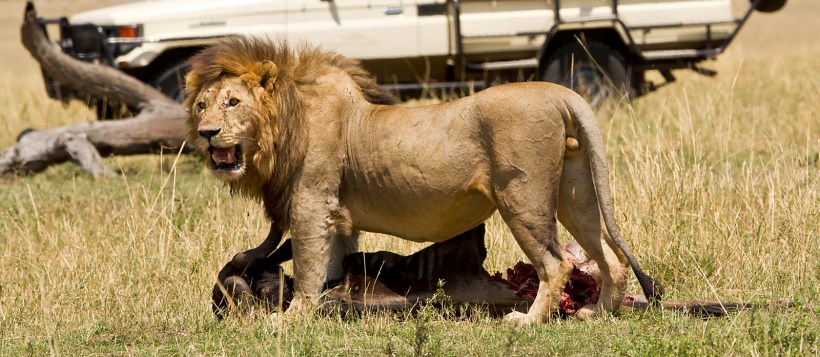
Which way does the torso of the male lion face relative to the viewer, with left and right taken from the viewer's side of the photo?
facing to the left of the viewer

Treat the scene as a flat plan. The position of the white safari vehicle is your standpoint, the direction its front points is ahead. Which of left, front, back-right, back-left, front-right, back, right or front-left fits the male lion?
left

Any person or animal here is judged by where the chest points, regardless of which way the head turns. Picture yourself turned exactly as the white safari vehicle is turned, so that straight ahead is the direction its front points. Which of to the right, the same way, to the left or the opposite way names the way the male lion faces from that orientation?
the same way

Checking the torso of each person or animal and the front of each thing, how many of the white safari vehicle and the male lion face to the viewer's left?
2

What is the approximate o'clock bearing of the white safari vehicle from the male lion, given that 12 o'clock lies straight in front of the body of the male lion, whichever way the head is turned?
The white safari vehicle is roughly at 3 o'clock from the male lion.

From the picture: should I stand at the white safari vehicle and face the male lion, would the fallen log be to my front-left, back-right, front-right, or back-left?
front-right

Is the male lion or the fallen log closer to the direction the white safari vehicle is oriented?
the fallen log

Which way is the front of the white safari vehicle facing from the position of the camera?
facing to the left of the viewer

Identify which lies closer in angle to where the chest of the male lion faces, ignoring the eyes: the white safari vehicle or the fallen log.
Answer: the fallen log
